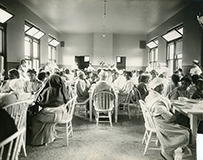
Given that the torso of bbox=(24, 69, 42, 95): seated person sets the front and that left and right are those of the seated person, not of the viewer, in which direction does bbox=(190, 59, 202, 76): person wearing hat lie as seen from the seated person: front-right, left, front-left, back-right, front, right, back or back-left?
front-left

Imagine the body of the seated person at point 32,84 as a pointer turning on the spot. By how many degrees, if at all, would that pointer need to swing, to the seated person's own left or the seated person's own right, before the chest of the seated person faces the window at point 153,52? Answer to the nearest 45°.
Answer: approximately 90° to the seated person's own left

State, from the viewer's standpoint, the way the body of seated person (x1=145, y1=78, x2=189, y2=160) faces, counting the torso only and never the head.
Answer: to the viewer's right

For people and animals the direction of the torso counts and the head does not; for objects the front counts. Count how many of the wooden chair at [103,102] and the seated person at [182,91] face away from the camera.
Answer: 1

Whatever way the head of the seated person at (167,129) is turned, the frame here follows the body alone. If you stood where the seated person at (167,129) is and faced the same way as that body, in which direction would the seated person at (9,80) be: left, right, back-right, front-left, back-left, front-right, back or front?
back

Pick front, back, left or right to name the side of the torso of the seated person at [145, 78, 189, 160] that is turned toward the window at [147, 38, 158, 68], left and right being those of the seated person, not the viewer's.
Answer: left

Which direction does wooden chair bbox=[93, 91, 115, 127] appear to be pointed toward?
away from the camera

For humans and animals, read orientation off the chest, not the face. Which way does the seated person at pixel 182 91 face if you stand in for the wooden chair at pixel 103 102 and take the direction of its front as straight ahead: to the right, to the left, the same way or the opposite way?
to the left

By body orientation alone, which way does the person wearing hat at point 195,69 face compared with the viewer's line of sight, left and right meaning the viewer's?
facing the viewer and to the left of the viewer

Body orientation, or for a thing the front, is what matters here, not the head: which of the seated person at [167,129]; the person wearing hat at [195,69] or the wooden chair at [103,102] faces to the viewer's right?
the seated person

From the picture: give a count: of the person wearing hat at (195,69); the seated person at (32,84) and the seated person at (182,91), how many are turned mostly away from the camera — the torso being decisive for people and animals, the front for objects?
0
